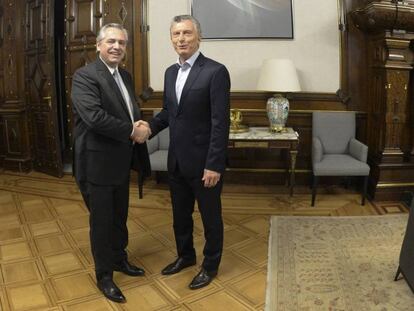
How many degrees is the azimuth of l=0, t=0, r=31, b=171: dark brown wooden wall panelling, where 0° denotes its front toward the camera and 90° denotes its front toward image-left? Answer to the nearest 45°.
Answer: approximately 315°

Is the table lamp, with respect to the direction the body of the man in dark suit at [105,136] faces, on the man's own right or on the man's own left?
on the man's own left

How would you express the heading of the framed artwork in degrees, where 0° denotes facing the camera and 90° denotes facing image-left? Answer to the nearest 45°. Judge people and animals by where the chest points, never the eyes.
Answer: approximately 0°

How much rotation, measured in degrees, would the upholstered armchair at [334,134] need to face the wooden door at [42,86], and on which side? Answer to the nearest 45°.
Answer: approximately 90° to its right

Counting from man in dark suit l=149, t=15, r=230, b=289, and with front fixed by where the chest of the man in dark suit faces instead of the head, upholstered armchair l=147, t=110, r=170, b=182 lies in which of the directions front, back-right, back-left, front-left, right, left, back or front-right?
back-right

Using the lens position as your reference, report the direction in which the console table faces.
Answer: facing the viewer

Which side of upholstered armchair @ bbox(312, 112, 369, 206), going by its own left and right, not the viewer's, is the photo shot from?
front

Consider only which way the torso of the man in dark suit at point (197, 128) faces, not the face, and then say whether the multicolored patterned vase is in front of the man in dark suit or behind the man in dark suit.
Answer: behind
